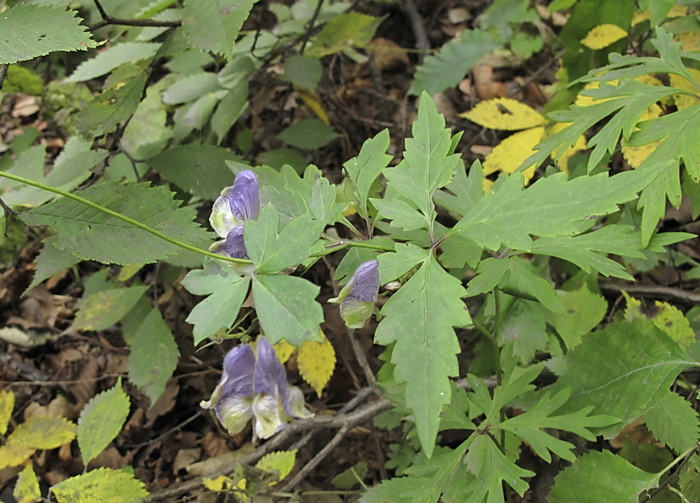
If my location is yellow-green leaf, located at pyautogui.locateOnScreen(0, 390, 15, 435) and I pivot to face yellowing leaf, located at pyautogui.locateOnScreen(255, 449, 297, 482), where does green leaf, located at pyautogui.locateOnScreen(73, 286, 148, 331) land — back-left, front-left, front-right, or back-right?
front-left

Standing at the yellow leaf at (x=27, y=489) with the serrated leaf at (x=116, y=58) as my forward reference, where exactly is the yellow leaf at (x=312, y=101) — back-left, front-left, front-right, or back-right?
front-right

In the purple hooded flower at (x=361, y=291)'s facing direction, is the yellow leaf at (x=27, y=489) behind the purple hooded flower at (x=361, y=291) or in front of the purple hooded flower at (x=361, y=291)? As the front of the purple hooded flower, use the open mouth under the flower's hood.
in front

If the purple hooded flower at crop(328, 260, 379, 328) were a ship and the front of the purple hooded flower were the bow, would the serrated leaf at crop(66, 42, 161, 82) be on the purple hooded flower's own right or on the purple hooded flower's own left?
on the purple hooded flower's own right

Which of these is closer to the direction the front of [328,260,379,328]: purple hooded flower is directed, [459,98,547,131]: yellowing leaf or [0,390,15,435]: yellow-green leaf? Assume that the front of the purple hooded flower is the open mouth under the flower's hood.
the yellow-green leaf

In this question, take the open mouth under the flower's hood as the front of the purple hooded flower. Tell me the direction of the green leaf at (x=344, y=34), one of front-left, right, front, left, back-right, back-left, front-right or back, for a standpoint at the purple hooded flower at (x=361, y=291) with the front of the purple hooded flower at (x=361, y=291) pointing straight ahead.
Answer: right

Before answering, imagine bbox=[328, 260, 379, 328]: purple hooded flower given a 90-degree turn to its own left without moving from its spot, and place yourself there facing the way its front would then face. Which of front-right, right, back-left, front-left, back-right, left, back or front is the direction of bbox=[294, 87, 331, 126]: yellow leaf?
back

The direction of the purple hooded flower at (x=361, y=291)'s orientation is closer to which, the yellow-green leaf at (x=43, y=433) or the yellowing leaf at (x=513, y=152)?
the yellow-green leaf

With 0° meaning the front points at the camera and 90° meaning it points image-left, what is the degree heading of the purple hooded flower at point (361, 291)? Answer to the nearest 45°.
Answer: approximately 90°

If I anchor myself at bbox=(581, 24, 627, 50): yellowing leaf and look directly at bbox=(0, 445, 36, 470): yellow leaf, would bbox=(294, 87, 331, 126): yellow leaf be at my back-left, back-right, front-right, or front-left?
front-right

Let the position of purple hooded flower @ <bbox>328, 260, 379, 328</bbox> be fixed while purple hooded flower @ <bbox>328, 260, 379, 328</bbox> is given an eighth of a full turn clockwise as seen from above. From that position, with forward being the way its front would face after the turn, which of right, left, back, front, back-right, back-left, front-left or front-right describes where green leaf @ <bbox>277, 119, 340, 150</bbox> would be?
front-right
